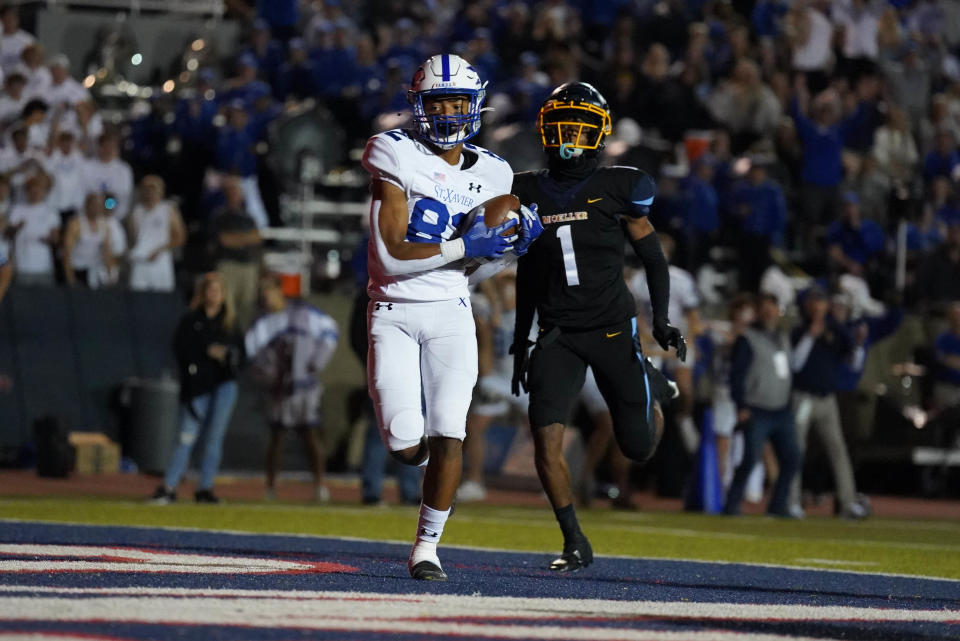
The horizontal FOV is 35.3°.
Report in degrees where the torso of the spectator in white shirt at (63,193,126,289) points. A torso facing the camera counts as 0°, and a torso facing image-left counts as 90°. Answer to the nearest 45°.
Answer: approximately 0°

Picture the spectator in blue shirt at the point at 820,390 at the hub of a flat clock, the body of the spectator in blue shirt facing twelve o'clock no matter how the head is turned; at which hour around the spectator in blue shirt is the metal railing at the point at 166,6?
The metal railing is roughly at 4 o'clock from the spectator in blue shirt.

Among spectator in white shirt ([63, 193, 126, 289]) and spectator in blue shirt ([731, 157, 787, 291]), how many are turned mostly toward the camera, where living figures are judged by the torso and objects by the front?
2

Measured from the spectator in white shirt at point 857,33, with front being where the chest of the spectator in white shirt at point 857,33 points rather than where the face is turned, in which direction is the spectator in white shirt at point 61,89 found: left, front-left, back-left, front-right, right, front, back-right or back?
front-right

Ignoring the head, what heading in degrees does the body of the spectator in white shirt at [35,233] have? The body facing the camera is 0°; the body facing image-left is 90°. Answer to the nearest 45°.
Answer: approximately 0°

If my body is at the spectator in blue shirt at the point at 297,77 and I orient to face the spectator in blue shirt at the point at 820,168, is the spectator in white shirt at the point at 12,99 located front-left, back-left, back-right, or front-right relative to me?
back-right

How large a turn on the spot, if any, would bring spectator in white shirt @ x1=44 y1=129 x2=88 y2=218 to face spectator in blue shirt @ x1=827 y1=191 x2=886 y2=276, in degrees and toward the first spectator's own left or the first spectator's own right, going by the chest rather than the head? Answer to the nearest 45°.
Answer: approximately 90° to the first spectator's own left

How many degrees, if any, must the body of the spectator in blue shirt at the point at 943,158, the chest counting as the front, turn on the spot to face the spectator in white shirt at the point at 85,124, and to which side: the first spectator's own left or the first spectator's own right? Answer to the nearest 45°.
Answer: approximately 45° to the first spectator's own right

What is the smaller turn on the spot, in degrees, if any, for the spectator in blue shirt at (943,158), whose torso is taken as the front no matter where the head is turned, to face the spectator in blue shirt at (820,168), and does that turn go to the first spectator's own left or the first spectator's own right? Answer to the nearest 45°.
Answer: approximately 45° to the first spectator's own right

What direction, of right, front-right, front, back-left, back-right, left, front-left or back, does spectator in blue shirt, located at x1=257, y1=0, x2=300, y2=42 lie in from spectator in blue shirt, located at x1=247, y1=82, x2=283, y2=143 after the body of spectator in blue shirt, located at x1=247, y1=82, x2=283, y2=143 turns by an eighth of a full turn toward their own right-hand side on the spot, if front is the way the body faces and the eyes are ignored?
back-right
